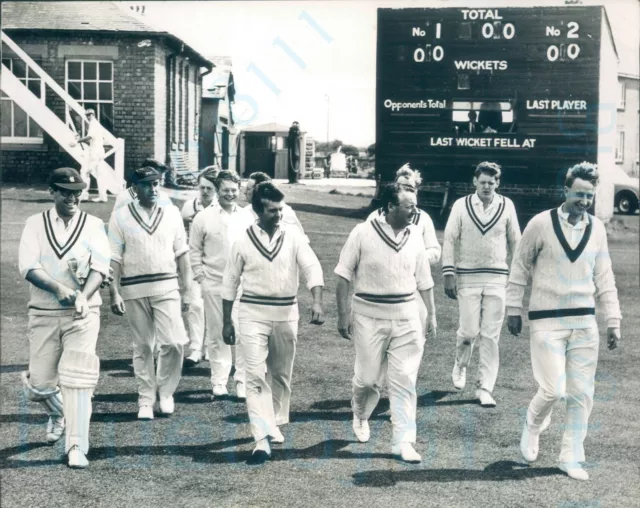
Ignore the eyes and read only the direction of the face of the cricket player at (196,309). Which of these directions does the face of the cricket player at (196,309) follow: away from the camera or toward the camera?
toward the camera

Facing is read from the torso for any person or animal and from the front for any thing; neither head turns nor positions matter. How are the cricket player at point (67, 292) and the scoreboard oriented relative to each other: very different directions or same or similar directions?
same or similar directions

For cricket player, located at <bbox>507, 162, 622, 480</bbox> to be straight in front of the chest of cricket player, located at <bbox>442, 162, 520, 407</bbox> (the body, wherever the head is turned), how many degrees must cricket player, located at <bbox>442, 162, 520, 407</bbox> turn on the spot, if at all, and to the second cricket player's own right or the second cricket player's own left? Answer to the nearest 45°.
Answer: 0° — they already face them

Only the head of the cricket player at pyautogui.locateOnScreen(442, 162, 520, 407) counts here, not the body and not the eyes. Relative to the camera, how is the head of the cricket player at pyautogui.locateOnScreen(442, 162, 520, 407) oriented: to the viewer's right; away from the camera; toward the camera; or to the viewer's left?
toward the camera

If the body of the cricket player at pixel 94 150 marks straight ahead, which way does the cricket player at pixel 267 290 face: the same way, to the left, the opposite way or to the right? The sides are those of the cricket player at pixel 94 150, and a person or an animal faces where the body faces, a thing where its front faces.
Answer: to the left

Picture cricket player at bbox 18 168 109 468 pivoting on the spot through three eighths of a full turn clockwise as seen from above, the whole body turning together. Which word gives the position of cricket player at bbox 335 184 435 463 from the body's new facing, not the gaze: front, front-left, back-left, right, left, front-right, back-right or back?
back-right

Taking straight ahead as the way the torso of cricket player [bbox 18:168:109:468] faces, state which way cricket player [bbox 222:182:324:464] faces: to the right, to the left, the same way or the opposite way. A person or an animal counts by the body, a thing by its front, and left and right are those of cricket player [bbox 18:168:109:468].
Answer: the same way

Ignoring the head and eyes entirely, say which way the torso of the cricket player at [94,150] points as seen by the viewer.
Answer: to the viewer's left

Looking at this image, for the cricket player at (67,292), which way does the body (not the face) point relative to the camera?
toward the camera

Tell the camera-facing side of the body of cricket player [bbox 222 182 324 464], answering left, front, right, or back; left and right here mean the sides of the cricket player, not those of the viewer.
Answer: front

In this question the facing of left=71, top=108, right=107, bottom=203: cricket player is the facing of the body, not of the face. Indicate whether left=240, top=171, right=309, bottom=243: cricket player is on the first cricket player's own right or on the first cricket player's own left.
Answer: on the first cricket player's own left

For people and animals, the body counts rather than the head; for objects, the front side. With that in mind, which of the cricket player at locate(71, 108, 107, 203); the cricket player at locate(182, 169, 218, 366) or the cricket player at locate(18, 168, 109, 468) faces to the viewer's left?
the cricket player at locate(71, 108, 107, 203)

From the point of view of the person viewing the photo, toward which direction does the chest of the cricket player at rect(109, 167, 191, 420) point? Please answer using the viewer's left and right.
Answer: facing the viewer

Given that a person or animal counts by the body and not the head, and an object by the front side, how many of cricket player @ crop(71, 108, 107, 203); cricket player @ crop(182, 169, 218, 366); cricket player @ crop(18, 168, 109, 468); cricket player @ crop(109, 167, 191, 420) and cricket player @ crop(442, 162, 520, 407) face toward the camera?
4

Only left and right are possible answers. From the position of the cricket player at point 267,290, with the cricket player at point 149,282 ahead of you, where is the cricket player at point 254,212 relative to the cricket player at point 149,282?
right

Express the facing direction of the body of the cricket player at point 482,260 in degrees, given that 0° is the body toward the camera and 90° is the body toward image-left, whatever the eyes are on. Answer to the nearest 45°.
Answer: approximately 0°

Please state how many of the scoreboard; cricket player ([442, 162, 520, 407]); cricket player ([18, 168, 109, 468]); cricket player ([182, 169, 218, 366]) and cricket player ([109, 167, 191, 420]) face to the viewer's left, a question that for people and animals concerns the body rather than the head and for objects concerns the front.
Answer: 0

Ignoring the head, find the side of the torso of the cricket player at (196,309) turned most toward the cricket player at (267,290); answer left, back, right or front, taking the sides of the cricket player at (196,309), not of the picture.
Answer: front

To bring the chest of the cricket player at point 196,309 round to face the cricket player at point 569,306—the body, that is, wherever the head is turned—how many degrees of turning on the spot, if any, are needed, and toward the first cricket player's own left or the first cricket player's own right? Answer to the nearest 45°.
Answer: approximately 45° to the first cricket player's own left

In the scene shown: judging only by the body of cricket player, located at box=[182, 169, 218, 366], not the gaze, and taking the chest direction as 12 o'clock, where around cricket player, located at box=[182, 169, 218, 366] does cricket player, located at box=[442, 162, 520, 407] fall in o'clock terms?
cricket player, located at box=[442, 162, 520, 407] is roughly at 10 o'clock from cricket player, located at box=[182, 169, 218, 366].

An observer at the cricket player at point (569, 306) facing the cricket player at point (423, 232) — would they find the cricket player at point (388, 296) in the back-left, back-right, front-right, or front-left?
front-left

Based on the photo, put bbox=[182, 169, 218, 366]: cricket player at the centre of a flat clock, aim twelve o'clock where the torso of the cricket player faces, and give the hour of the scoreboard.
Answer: The scoreboard is roughly at 7 o'clock from the cricket player.
